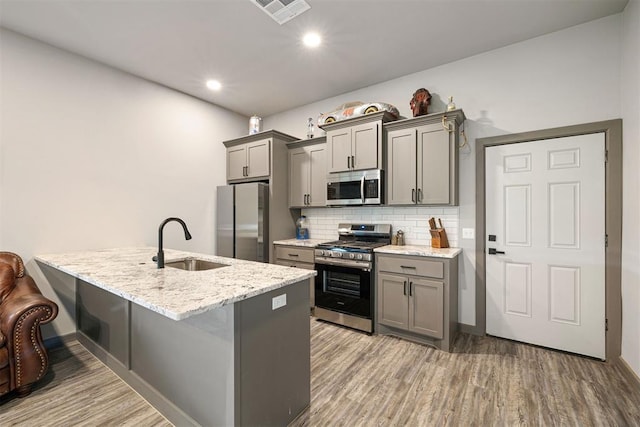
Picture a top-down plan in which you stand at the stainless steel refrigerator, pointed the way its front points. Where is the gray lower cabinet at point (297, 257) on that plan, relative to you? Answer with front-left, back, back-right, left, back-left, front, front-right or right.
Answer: left

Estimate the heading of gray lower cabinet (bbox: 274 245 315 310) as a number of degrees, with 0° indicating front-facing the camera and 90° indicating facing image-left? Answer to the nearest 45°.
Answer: approximately 45°

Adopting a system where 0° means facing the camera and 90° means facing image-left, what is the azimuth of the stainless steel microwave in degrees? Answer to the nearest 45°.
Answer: approximately 45°

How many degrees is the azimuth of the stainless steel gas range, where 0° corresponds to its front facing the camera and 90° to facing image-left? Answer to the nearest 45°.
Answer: approximately 45°

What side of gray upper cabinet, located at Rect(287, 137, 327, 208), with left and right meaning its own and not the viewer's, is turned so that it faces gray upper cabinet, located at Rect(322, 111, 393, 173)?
left

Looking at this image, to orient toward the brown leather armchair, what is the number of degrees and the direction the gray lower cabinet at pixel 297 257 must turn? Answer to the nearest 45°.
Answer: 0° — it already faces it

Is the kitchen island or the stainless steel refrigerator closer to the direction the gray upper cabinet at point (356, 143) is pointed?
the kitchen island

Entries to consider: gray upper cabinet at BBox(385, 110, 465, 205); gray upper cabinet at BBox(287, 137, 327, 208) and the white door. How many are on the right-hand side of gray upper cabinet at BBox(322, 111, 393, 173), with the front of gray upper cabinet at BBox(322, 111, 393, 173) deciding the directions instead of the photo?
1

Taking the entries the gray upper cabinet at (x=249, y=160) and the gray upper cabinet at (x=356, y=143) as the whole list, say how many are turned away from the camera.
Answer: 0

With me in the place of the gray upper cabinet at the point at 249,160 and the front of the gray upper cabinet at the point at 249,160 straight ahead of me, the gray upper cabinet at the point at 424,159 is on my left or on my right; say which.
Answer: on my left

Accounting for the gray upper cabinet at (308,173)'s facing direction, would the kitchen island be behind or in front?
in front

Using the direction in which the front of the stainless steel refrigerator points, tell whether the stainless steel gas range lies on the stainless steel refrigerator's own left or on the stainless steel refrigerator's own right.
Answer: on the stainless steel refrigerator's own left
